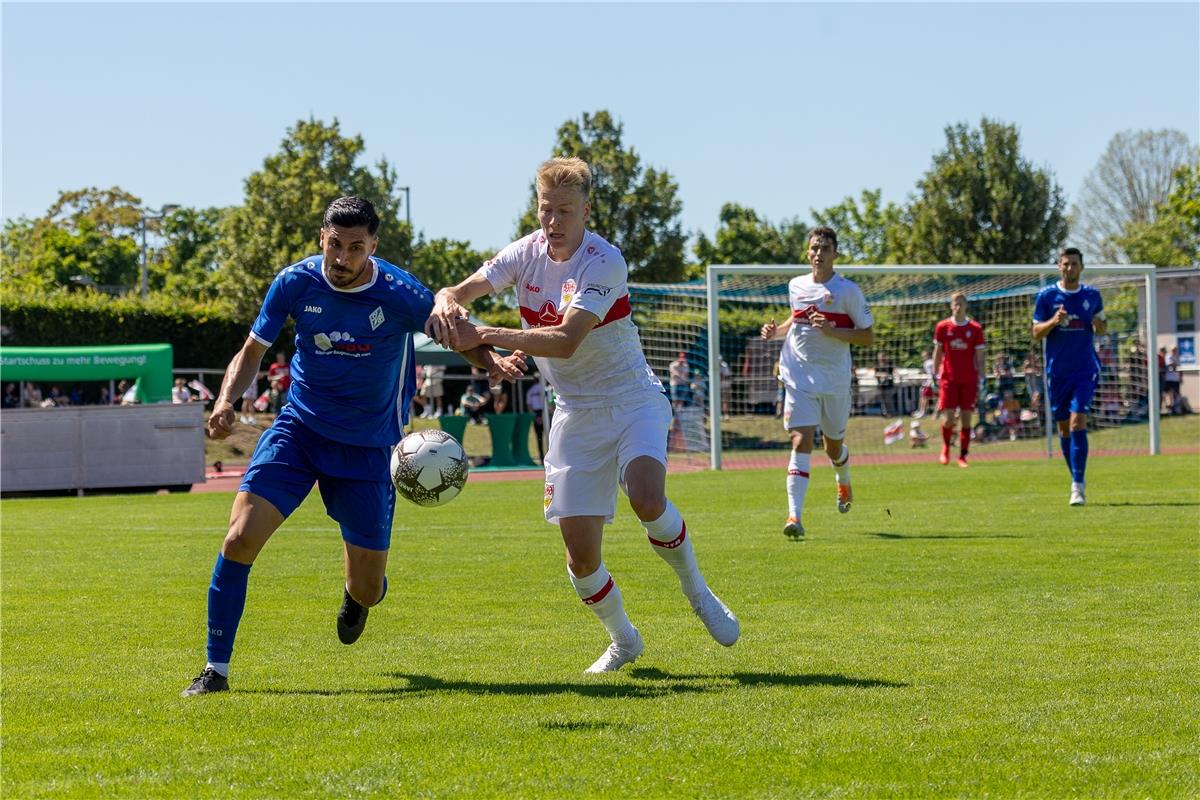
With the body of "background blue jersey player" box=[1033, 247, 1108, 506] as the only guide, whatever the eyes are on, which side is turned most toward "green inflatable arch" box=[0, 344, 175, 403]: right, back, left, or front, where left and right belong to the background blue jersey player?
right

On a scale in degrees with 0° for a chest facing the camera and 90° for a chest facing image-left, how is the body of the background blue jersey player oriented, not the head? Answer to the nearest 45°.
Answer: approximately 0°

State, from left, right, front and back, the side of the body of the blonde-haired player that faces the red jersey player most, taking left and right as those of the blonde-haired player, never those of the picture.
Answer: back

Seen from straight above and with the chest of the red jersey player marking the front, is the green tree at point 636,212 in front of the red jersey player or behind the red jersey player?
behind

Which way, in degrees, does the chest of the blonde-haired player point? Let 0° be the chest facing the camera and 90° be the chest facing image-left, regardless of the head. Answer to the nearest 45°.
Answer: approximately 45°

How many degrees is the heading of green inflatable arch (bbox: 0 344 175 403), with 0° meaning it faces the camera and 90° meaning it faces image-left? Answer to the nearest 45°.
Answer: approximately 0°

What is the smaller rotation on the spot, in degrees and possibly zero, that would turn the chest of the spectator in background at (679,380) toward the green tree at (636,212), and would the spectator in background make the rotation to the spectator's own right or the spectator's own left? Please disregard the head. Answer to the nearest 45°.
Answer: approximately 180°

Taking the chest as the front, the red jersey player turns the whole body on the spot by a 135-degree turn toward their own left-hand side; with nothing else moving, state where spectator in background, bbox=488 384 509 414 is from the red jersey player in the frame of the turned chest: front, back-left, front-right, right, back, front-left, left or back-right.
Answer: left
